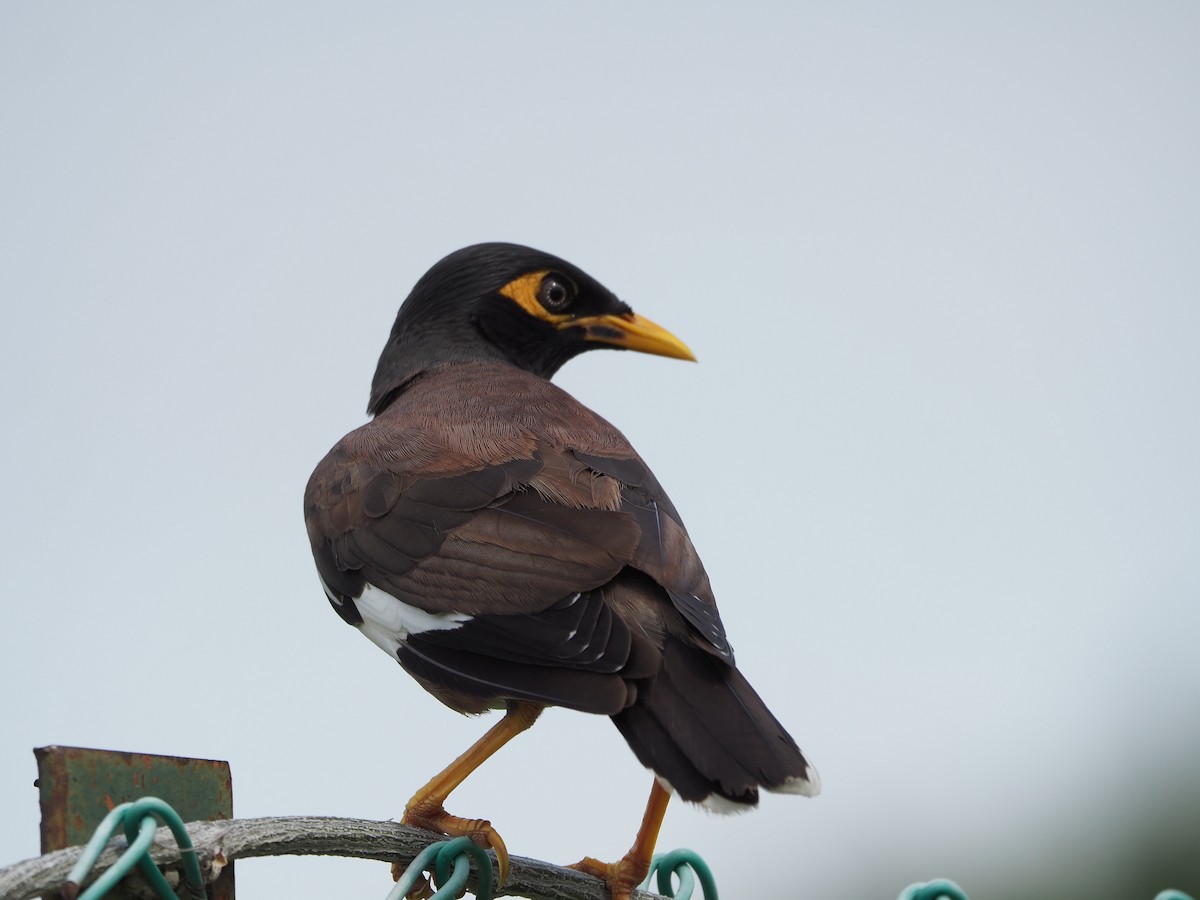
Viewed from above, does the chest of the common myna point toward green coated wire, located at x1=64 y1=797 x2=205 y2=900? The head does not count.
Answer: no

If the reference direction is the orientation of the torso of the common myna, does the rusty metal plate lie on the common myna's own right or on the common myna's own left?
on the common myna's own left

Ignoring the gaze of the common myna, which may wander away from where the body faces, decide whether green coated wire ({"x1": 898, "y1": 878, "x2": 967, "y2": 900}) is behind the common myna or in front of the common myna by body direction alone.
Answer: behind

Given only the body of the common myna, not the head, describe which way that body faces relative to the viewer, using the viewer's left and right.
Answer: facing away from the viewer and to the left of the viewer
